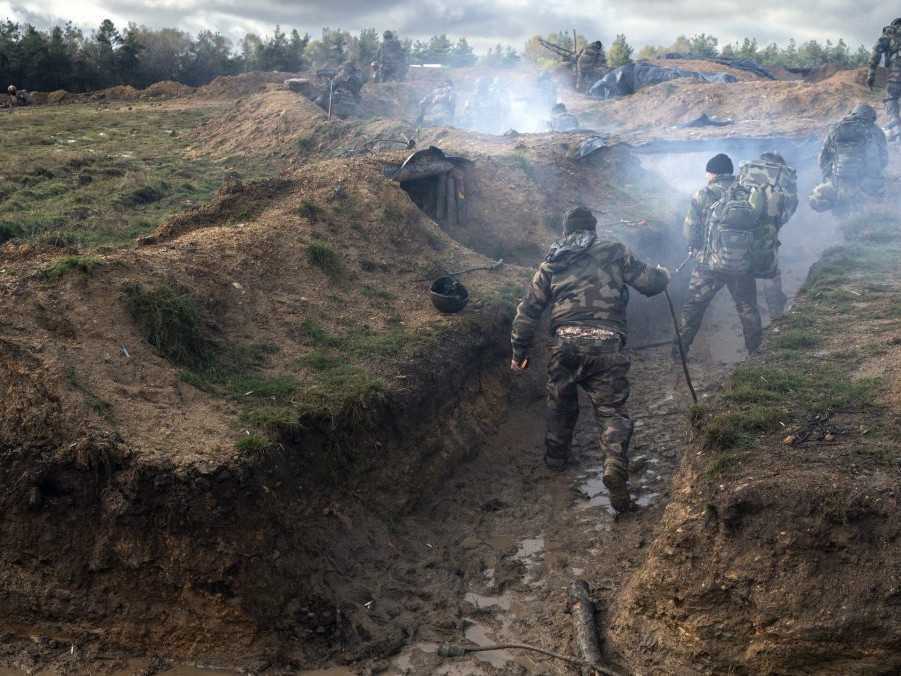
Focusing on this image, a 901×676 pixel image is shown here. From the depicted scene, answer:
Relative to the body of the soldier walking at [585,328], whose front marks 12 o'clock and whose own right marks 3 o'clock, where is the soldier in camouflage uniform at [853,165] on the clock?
The soldier in camouflage uniform is roughly at 1 o'clock from the soldier walking.

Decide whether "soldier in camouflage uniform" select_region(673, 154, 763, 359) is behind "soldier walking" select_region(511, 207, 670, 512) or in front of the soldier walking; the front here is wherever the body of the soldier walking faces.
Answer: in front

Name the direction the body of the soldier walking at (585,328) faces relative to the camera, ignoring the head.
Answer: away from the camera

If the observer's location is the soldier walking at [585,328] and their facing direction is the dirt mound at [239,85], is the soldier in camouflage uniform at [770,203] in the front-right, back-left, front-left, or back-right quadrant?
front-right

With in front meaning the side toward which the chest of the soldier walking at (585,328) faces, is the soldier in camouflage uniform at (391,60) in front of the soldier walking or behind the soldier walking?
in front

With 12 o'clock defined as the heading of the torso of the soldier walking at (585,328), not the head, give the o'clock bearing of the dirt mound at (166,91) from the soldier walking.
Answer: The dirt mound is roughly at 11 o'clock from the soldier walking.

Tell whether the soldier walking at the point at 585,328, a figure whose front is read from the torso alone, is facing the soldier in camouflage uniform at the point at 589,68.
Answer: yes

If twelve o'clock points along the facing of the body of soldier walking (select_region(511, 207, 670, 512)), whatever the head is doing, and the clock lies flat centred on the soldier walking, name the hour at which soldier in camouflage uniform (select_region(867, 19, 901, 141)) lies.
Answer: The soldier in camouflage uniform is roughly at 1 o'clock from the soldier walking.

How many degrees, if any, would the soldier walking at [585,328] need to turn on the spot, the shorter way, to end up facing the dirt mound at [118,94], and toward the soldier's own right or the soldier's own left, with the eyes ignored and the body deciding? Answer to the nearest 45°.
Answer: approximately 45° to the soldier's own left

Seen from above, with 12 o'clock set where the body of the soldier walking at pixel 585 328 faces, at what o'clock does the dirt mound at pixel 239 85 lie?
The dirt mound is roughly at 11 o'clock from the soldier walking.

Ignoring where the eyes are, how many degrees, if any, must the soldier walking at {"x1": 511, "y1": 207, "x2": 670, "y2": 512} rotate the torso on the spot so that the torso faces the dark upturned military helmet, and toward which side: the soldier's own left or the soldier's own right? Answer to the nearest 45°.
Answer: approximately 45° to the soldier's own left
